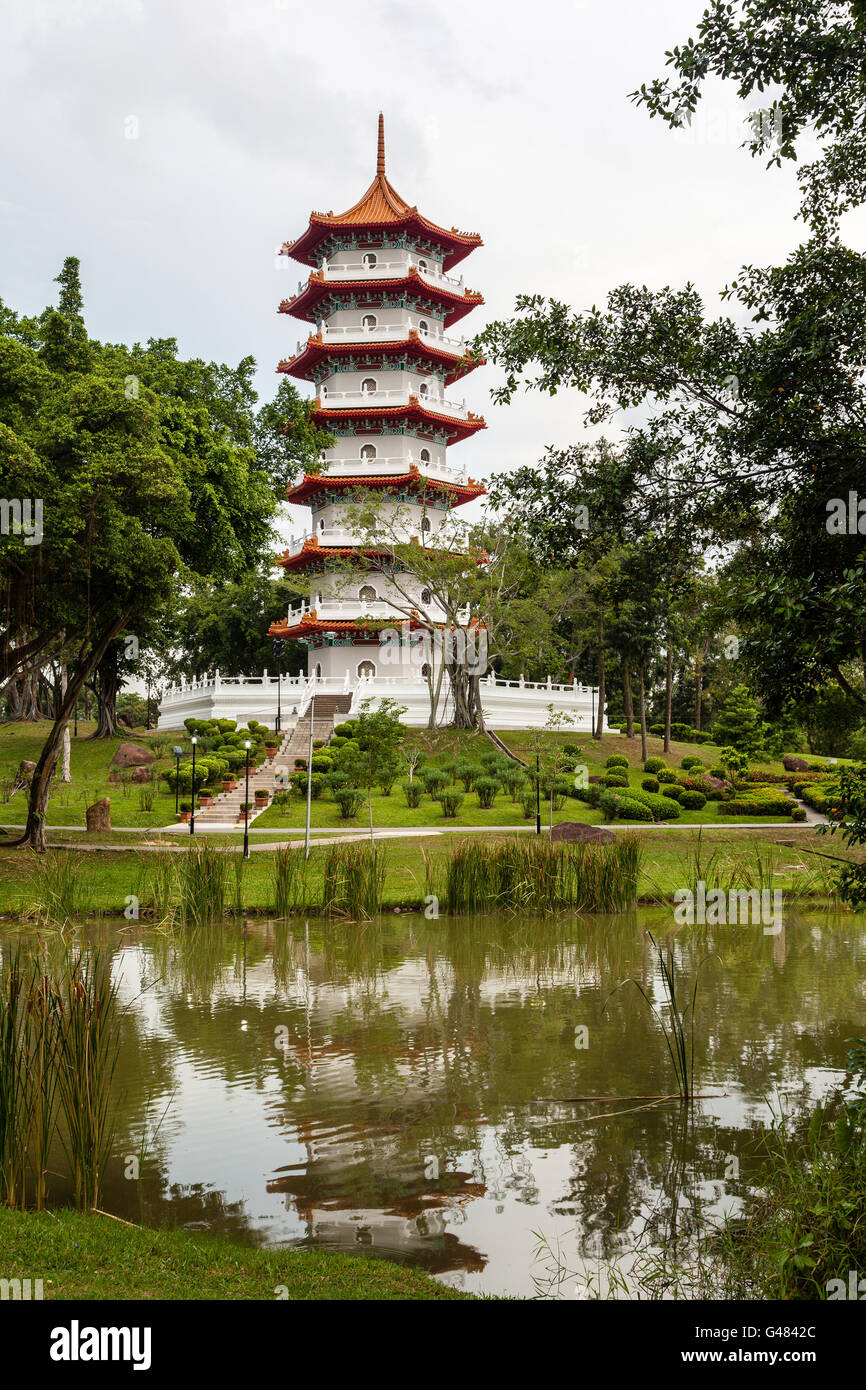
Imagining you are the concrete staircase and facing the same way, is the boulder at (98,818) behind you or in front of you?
in front

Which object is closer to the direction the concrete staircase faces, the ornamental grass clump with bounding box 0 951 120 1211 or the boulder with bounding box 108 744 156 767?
the ornamental grass clump

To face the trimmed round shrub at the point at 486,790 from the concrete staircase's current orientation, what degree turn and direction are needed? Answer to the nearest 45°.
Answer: approximately 90° to its left

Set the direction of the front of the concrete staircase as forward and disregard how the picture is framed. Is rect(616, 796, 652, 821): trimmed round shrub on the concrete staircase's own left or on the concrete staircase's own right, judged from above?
on the concrete staircase's own left

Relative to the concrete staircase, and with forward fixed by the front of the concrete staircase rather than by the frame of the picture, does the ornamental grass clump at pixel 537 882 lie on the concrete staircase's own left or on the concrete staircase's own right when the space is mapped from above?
on the concrete staircase's own left

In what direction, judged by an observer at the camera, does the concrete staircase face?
facing the viewer and to the left of the viewer

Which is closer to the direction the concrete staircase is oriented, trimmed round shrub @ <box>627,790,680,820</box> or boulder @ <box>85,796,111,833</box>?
the boulder

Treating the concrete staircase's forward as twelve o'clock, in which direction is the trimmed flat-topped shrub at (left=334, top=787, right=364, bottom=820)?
The trimmed flat-topped shrub is roughly at 10 o'clock from the concrete staircase.

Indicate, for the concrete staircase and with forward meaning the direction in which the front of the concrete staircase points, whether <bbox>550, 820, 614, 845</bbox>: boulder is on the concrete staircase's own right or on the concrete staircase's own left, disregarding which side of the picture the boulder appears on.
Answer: on the concrete staircase's own left

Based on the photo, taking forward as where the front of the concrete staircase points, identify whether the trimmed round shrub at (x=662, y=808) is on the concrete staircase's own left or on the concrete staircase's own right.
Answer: on the concrete staircase's own left
